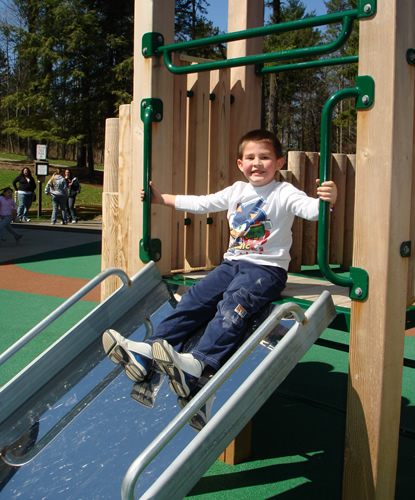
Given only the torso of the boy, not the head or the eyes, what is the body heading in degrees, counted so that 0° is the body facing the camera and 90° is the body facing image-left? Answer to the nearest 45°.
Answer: approximately 45°

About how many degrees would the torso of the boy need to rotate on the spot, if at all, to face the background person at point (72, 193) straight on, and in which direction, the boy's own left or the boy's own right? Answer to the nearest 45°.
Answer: approximately 135° to the boy's own right

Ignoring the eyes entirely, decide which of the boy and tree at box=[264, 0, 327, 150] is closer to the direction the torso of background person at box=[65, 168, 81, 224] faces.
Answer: the boy

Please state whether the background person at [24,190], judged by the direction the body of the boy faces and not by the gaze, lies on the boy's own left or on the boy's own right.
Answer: on the boy's own right

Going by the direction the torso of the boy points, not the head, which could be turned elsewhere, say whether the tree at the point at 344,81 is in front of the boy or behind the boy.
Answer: behind

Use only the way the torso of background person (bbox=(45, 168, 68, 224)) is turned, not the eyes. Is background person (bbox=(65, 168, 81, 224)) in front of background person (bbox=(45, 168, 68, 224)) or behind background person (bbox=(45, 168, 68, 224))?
in front

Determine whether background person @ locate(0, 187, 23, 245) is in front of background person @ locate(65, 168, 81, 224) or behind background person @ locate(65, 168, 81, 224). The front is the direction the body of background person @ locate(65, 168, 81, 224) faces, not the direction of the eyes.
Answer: in front

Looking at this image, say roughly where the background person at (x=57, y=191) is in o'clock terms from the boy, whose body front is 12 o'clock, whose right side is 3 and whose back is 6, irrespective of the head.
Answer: The background person is roughly at 4 o'clock from the boy.
